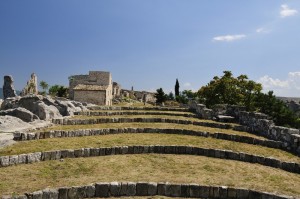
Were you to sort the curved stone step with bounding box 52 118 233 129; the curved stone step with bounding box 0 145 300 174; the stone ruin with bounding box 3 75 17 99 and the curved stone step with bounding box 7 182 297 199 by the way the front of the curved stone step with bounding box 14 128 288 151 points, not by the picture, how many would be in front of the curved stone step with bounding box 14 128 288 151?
2

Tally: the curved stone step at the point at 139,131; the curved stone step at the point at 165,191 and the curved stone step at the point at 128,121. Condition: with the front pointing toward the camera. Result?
3

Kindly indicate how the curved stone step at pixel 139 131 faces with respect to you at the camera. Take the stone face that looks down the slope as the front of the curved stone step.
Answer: facing the viewer

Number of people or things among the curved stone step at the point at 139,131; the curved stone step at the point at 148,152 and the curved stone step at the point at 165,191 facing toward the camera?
3

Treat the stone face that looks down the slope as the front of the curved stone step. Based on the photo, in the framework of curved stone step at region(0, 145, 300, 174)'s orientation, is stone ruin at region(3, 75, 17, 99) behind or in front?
behind

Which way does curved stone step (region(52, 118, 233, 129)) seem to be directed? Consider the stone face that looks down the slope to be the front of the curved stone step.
toward the camera

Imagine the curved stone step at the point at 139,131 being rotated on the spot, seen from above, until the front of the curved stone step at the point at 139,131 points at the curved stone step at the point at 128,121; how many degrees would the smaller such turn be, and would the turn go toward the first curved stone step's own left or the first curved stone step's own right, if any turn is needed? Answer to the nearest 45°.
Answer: approximately 180°

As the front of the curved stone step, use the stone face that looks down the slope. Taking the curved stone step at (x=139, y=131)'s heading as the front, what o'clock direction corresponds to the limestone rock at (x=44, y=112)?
The limestone rock is roughly at 4 o'clock from the curved stone step.

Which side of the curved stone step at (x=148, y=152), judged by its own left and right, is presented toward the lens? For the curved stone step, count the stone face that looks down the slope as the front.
front
